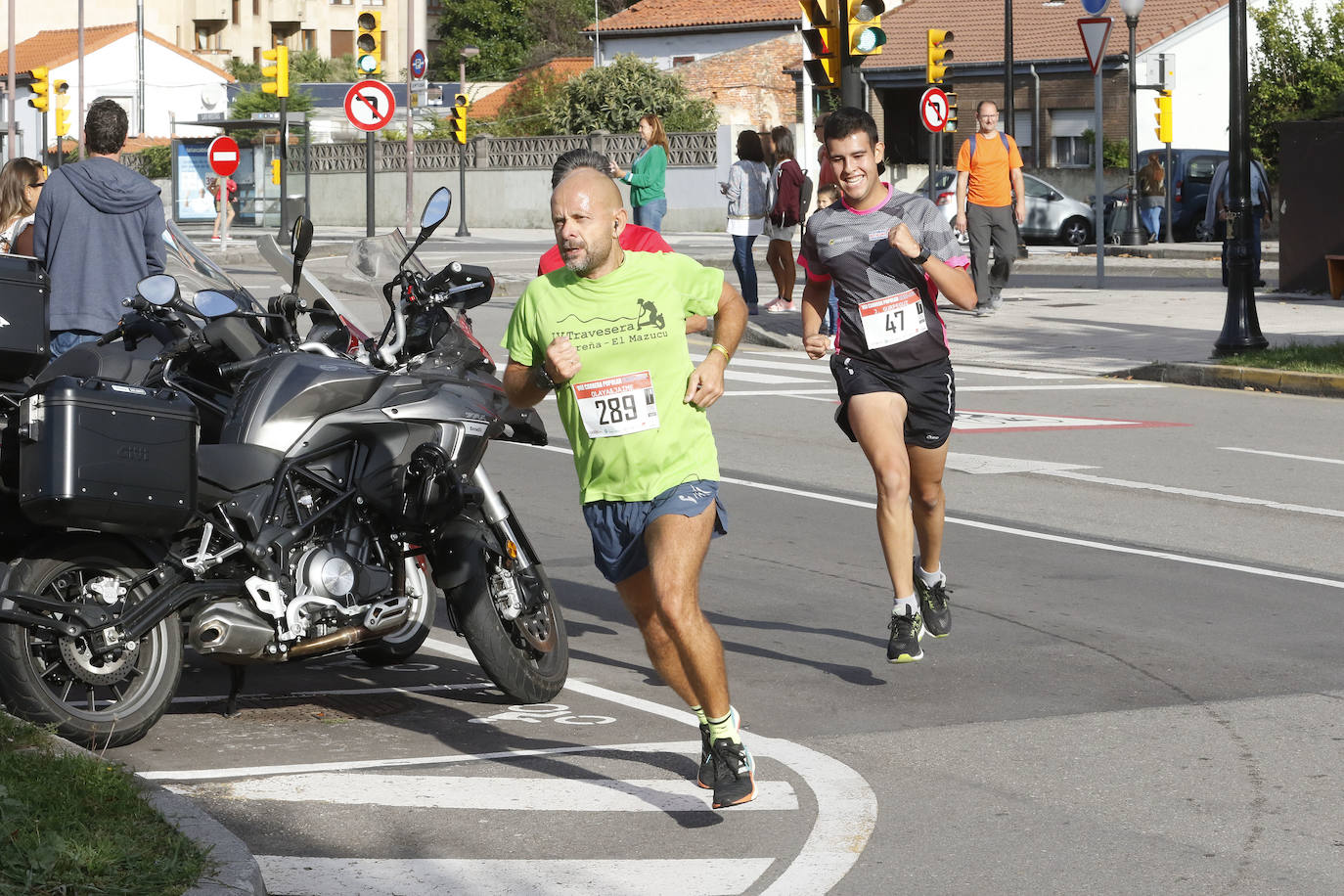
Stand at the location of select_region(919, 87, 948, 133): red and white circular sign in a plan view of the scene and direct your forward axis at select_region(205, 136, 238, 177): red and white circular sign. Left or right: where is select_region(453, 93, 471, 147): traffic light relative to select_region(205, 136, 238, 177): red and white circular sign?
right

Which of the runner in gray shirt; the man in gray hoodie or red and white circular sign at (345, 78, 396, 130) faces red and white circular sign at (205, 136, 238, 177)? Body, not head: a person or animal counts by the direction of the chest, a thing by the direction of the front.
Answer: the man in gray hoodie

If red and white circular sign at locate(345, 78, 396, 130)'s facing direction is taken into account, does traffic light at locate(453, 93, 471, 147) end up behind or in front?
behind

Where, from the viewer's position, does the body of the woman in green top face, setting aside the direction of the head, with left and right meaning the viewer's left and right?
facing to the left of the viewer

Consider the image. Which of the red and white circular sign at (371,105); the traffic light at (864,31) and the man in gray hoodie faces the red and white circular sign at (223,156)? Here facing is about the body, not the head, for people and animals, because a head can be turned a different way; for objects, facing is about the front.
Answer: the man in gray hoodie

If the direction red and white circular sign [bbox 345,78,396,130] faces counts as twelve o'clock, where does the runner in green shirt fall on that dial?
The runner in green shirt is roughly at 12 o'clock from the red and white circular sign.

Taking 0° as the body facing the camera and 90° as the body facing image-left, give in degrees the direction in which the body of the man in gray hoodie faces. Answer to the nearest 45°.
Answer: approximately 180°

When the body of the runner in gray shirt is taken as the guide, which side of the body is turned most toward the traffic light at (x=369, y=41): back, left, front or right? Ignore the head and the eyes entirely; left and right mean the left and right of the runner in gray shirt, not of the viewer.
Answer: back
